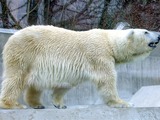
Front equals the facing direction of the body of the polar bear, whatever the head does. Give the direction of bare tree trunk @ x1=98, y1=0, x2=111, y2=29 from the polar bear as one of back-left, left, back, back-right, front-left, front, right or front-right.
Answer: left

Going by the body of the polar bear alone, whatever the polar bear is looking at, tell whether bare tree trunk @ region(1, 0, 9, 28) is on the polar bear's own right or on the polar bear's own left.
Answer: on the polar bear's own left

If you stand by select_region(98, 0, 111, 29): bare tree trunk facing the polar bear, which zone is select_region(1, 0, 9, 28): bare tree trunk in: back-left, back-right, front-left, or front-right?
front-right

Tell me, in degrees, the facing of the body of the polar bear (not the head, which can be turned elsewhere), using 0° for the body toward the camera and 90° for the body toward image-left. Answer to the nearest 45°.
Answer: approximately 270°

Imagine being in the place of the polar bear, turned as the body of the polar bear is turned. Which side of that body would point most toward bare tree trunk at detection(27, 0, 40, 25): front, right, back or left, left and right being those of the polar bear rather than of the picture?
left
